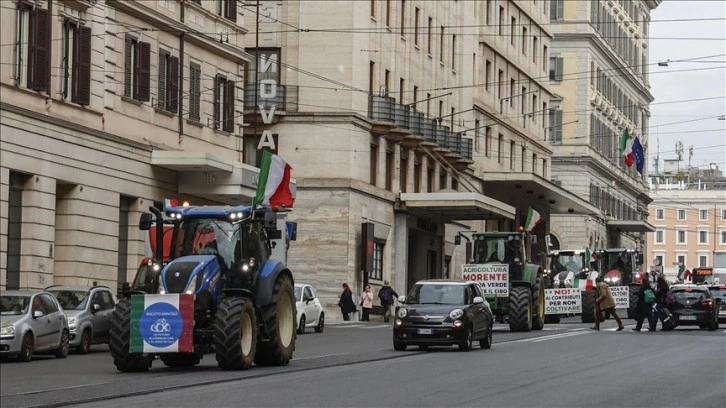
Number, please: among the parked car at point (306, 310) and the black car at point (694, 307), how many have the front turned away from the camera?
1

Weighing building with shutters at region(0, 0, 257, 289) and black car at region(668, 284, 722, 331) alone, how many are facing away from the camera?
1

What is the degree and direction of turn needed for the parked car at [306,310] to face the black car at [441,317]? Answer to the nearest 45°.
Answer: approximately 45° to its left

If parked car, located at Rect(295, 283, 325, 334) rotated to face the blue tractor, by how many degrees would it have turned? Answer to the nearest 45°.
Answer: approximately 45° to its left

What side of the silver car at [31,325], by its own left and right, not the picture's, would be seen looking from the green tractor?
back

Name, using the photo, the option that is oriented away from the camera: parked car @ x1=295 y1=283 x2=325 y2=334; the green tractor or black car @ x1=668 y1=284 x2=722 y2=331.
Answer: the black car

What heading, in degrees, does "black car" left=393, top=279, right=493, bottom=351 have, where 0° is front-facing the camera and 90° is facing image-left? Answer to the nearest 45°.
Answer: approximately 45°

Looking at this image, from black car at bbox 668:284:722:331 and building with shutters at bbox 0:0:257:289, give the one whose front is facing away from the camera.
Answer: the black car

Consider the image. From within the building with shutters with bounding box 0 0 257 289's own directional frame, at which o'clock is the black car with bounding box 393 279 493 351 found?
The black car is roughly at 12 o'clock from the building with shutters.

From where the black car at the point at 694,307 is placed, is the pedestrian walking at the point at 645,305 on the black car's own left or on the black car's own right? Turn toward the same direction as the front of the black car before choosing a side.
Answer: on the black car's own left

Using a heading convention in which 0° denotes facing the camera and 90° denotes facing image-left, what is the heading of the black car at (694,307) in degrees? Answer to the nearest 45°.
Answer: approximately 180°
